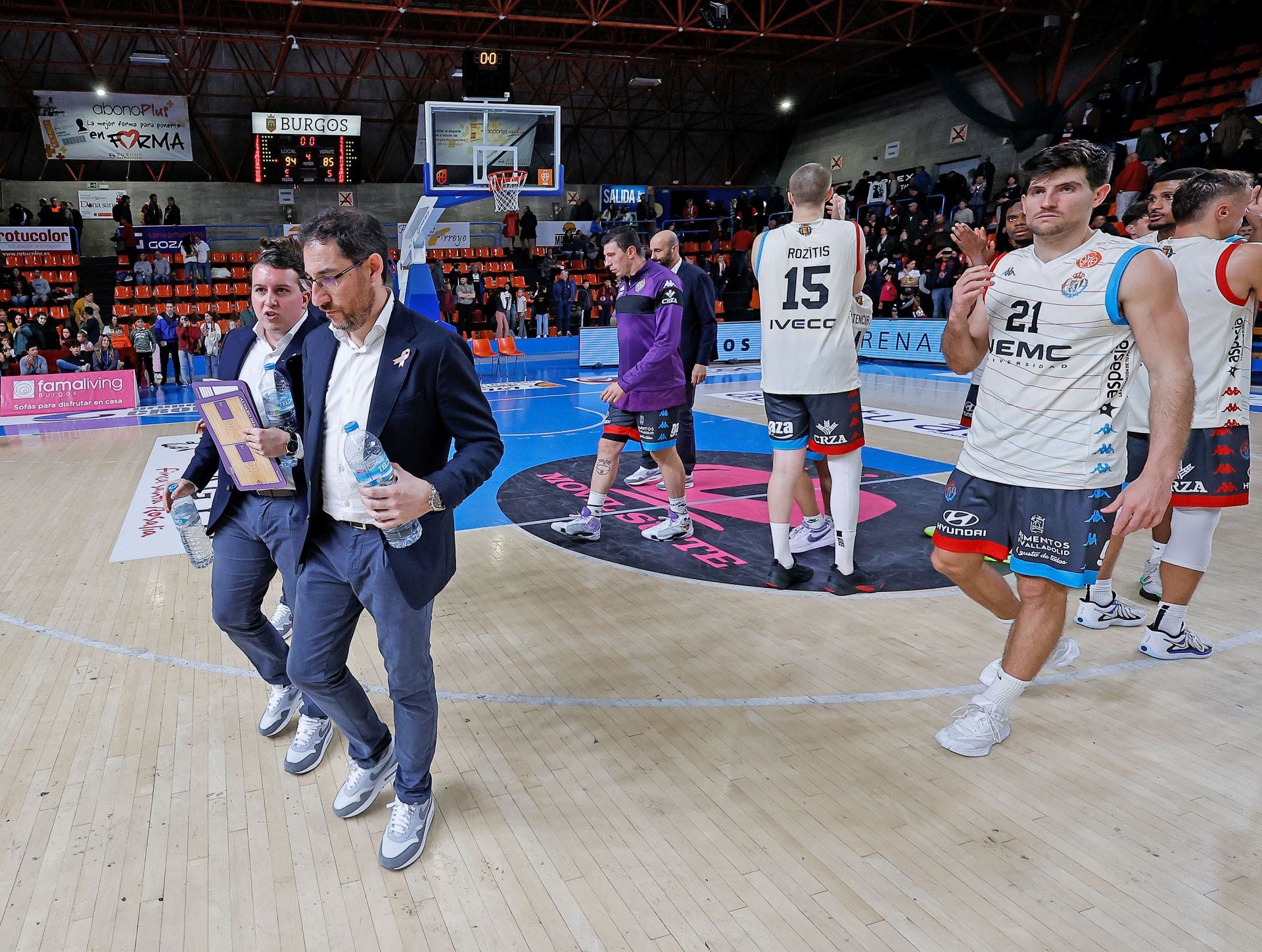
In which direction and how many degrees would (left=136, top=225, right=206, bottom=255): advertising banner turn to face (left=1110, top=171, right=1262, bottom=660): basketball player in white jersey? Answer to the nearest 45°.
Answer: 0° — it already faces them

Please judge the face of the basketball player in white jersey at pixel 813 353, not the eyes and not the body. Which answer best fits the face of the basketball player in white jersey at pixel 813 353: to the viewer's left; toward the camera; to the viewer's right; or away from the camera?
away from the camera

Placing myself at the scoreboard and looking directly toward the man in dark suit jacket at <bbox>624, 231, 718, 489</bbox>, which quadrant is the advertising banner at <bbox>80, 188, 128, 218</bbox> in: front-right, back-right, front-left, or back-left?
back-right

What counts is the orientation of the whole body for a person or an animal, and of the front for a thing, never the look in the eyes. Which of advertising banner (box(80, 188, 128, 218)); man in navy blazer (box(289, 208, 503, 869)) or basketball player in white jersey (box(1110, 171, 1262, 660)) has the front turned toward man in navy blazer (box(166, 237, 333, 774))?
the advertising banner

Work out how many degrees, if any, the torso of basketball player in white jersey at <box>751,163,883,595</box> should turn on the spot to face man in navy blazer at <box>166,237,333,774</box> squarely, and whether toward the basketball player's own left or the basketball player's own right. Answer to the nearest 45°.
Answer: approximately 135° to the basketball player's own left

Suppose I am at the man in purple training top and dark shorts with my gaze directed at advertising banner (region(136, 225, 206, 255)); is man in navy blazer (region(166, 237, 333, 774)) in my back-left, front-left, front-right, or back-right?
back-left

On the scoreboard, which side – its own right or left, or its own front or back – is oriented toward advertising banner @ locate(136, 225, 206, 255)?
right

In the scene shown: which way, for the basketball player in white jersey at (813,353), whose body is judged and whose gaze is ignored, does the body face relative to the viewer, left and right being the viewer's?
facing away from the viewer

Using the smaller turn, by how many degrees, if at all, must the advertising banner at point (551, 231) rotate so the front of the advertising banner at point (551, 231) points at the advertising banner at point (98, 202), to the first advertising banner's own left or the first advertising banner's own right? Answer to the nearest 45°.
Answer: approximately 90° to the first advertising banner's own right
